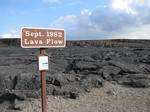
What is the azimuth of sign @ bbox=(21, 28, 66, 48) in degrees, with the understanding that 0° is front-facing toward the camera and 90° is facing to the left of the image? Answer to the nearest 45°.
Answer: approximately 0°
